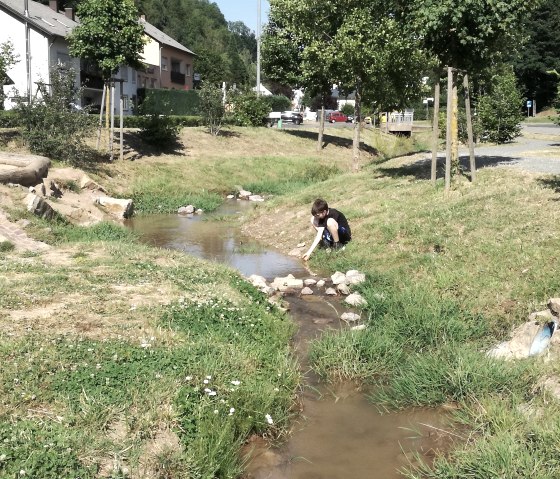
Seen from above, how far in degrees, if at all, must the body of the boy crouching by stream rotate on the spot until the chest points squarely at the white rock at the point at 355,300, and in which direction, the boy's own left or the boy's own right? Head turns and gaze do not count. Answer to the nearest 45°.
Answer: approximately 45° to the boy's own left

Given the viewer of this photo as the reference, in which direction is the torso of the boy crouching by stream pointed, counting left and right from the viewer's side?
facing the viewer and to the left of the viewer

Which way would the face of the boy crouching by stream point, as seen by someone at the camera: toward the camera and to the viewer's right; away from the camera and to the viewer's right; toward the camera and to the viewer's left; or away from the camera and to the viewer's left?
toward the camera and to the viewer's left

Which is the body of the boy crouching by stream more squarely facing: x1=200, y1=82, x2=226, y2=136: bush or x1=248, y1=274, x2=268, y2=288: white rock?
the white rock

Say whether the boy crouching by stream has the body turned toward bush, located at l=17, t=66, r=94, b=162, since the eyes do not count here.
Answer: no

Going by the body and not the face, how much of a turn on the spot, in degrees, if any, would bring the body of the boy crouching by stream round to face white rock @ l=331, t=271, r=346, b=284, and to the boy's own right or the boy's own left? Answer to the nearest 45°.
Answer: approximately 45° to the boy's own left

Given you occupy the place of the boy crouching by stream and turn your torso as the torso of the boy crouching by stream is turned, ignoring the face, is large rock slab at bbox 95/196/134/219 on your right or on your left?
on your right

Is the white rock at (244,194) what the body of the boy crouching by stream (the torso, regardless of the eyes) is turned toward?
no

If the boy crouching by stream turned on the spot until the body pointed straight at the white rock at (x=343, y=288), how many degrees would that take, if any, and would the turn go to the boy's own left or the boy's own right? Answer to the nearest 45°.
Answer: approximately 45° to the boy's own left

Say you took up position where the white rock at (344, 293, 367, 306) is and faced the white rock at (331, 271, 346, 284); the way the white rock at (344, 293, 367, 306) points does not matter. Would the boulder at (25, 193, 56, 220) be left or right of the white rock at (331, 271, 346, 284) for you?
left

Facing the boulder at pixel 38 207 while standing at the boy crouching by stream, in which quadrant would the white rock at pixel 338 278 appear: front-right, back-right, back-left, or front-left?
back-left

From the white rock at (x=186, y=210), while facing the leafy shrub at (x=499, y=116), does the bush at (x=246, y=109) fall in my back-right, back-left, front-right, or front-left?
front-left

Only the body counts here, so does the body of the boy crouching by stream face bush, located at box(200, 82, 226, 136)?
no

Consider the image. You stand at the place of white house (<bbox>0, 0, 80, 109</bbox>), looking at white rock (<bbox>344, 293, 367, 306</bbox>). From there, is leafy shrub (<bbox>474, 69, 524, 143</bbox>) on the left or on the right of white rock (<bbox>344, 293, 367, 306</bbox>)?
left
